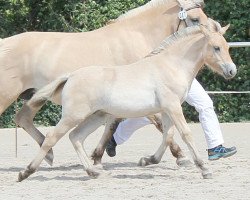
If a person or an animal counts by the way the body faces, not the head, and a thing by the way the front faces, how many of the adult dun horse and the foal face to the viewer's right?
2

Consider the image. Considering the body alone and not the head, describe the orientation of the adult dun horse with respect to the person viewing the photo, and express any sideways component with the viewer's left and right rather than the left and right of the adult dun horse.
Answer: facing to the right of the viewer

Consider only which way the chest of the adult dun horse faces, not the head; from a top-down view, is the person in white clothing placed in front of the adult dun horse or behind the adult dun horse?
in front

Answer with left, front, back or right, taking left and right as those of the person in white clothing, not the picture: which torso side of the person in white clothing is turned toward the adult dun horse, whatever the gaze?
back

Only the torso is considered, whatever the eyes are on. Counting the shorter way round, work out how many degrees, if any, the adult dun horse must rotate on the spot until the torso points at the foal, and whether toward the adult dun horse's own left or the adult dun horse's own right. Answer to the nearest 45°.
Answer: approximately 45° to the adult dun horse's own right

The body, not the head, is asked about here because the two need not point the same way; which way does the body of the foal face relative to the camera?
to the viewer's right

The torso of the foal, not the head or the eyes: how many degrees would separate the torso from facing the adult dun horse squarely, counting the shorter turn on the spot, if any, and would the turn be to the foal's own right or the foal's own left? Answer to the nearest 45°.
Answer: approximately 135° to the foal's own left

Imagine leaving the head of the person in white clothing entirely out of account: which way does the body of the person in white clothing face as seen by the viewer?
to the viewer's right

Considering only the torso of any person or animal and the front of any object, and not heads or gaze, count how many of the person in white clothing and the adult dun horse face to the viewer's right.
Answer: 2
